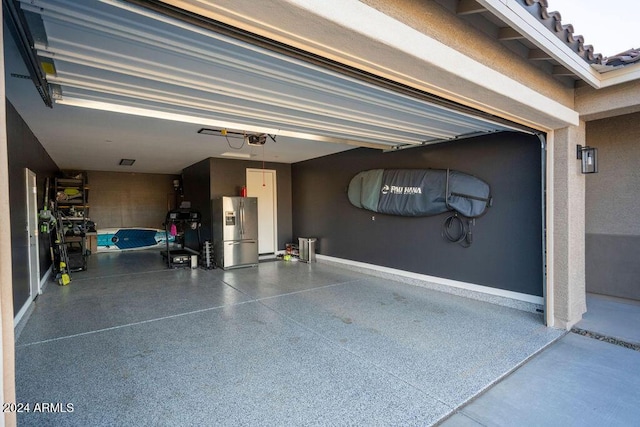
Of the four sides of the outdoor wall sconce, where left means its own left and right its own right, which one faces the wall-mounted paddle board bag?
back

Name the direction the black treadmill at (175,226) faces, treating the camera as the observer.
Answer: facing the viewer

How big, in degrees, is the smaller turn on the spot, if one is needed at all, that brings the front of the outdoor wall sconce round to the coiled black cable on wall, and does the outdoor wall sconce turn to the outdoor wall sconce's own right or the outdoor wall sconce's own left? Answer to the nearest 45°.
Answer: approximately 180°

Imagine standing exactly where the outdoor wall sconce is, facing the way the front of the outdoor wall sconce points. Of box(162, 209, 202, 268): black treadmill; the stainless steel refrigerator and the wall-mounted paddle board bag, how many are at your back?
3

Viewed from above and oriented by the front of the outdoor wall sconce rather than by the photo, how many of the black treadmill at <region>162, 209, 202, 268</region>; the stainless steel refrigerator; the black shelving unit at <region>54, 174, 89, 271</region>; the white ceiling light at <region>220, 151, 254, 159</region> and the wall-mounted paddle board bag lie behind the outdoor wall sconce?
5

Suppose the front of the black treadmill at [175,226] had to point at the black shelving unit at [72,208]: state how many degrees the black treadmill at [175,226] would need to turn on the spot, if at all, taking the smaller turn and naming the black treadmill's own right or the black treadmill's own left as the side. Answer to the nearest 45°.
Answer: approximately 135° to the black treadmill's own right

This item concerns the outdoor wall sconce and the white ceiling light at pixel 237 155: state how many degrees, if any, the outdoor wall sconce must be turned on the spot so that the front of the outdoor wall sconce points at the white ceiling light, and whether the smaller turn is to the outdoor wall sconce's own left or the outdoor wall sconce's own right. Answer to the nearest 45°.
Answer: approximately 180°

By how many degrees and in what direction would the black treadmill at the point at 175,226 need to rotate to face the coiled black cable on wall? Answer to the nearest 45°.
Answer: approximately 45° to its left

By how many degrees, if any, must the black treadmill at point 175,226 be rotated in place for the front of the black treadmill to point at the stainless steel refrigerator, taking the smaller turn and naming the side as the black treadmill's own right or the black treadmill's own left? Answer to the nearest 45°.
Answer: approximately 45° to the black treadmill's own left
